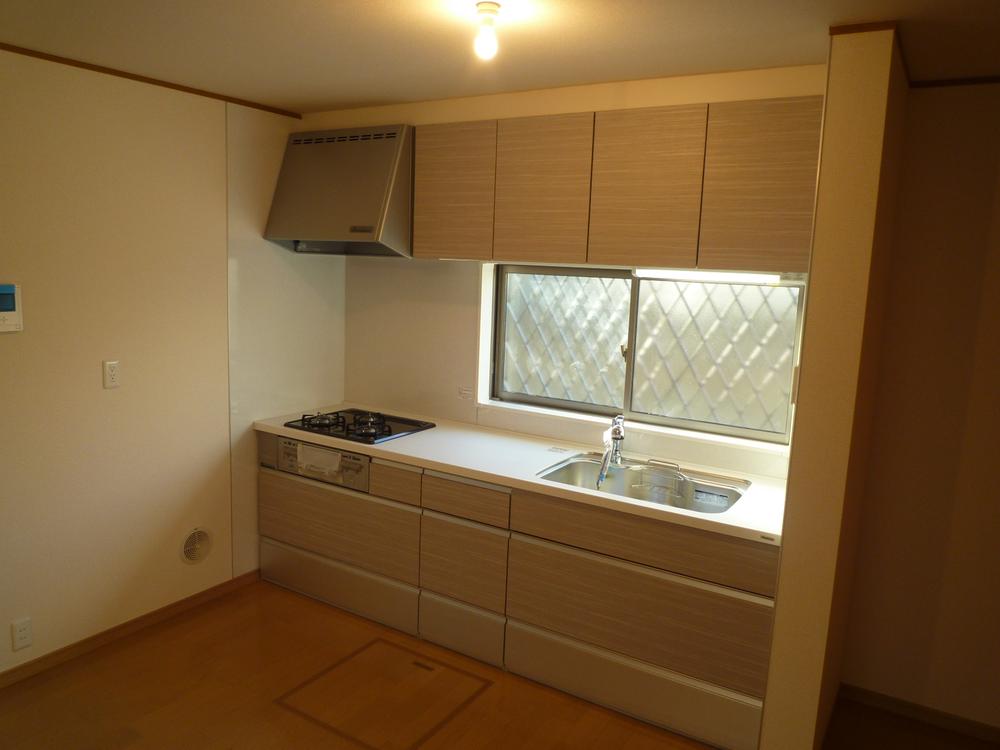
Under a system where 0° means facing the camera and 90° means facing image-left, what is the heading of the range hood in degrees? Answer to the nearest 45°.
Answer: approximately 45°

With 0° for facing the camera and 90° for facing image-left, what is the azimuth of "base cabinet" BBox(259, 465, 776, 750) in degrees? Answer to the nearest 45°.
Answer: approximately 45°

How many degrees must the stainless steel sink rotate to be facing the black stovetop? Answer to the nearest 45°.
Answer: approximately 45° to its right

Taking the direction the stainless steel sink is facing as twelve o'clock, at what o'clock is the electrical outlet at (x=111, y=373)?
The electrical outlet is roughly at 1 o'clock from the stainless steel sink.
